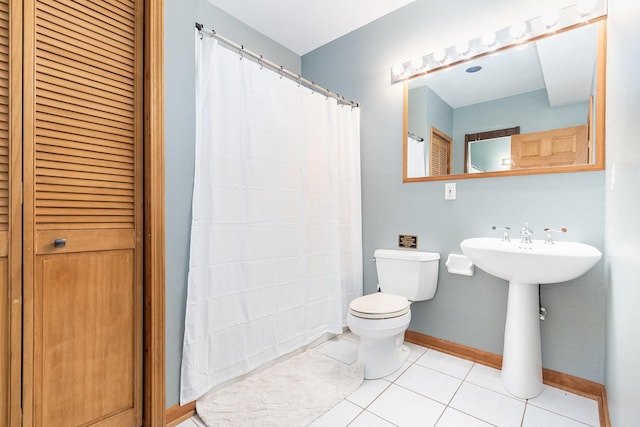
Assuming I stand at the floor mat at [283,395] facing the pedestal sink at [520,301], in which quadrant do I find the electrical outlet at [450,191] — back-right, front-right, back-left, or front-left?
front-left

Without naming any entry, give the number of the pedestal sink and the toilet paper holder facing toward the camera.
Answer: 2

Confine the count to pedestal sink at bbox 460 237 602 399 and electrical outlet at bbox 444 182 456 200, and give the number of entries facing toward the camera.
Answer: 2

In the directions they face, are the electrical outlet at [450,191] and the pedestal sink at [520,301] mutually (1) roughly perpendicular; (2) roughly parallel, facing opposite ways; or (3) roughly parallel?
roughly parallel

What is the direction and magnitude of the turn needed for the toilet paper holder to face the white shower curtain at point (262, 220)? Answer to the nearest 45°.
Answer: approximately 45° to its right

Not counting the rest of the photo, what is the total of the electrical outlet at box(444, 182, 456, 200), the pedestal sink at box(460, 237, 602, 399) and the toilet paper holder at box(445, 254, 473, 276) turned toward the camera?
3

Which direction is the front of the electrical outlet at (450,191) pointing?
toward the camera

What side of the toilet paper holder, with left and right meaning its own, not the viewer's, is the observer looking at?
front
